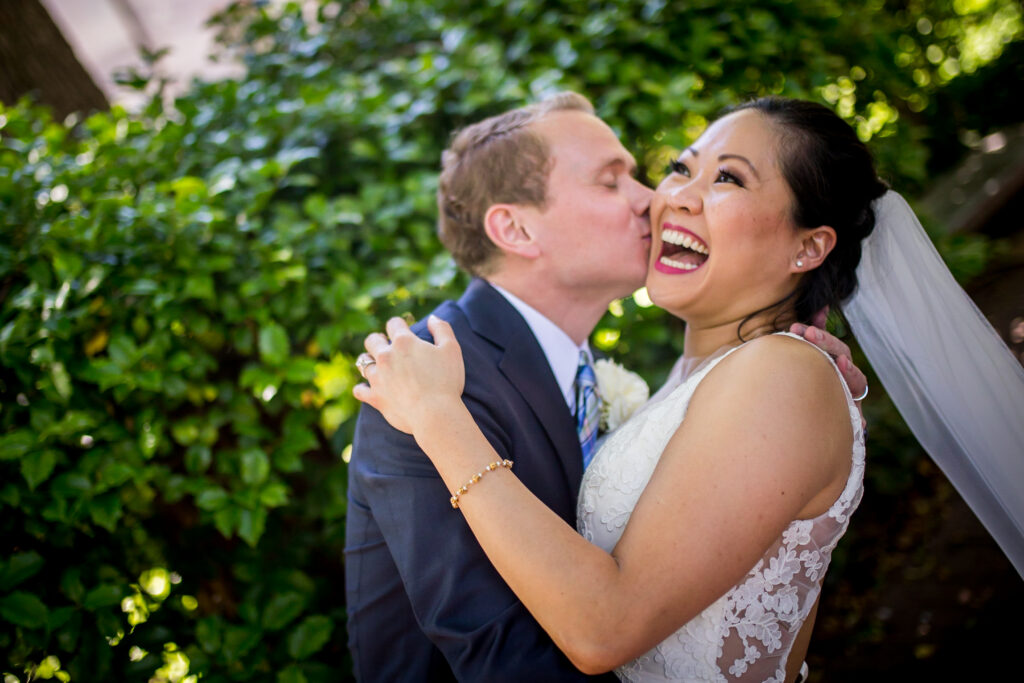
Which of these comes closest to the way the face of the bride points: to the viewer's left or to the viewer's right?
to the viewer's left

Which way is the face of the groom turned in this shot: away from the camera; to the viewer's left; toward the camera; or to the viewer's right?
to the viewer's right

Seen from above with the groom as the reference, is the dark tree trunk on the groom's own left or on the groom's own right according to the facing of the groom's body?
on the groom's own left

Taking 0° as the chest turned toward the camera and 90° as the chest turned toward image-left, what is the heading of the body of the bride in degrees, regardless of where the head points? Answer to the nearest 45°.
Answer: approximately 90°

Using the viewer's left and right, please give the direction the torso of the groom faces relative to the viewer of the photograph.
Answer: facing to the right of the viewer

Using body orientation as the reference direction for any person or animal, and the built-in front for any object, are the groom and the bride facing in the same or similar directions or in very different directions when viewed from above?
very different directions

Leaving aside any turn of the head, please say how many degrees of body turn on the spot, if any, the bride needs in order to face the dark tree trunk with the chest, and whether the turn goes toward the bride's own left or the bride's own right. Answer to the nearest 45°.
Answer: approximately 45° to the bride's own right
